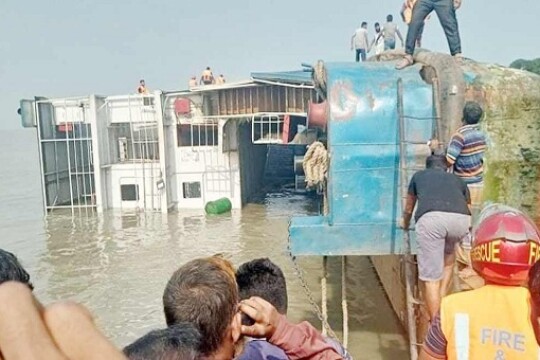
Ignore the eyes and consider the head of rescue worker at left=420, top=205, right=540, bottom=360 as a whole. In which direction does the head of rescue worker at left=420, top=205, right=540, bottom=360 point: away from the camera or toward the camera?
away from the camera

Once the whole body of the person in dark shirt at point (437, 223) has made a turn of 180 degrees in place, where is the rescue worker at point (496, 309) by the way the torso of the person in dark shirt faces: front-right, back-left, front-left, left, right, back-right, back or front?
front

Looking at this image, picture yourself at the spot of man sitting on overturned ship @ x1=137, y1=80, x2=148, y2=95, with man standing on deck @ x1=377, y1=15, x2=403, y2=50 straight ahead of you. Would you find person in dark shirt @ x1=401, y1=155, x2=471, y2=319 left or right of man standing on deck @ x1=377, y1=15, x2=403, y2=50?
right

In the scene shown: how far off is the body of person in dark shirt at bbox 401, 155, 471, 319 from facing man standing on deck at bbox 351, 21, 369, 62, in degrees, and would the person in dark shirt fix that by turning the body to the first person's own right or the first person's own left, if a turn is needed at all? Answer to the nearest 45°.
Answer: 0° — they already face them

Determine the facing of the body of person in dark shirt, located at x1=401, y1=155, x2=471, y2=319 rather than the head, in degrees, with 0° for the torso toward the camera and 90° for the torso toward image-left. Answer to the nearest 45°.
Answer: approximately 180°

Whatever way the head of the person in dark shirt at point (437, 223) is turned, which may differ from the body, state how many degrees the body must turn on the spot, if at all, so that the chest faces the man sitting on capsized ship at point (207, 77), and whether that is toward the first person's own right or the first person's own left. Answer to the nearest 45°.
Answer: approximately 45° to the first person's own left

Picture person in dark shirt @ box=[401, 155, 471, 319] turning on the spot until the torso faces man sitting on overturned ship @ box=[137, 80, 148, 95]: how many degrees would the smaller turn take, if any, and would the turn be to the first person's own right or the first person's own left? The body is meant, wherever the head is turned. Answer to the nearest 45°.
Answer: approximately 45° to the first person's own left

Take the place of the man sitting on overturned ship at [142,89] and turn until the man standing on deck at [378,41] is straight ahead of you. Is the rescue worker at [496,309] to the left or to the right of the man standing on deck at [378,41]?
right

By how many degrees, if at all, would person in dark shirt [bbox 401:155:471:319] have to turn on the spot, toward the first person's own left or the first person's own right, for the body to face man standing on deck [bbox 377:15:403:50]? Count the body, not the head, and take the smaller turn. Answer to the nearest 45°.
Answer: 0° — they already face them
